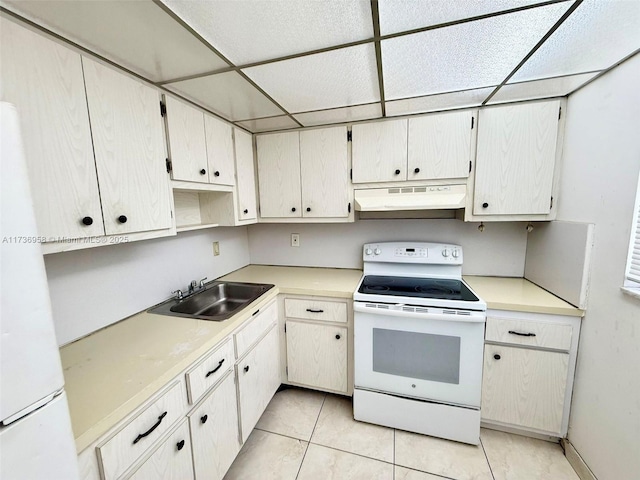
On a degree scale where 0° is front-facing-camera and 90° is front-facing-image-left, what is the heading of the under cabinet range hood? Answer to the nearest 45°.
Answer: approximately 0°

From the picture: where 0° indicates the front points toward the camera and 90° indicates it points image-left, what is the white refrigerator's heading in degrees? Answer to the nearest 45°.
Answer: approximately 315°

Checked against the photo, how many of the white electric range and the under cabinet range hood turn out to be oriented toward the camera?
2

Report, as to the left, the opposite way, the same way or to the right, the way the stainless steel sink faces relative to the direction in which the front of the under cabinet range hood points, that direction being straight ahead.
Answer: to the left

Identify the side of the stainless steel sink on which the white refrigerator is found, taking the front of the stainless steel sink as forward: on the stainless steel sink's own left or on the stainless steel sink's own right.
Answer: on the stainless steel sink's own right

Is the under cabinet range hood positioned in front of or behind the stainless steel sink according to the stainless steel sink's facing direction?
in front

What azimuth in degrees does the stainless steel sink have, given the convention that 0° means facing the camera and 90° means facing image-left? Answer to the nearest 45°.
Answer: approximately 315°

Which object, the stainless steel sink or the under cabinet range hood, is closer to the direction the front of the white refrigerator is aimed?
the under cabinet range hood

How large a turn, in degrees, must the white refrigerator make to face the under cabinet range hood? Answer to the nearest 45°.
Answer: approximately 45° to its left

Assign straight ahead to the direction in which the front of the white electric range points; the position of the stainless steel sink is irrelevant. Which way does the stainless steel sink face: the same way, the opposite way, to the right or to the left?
to the left

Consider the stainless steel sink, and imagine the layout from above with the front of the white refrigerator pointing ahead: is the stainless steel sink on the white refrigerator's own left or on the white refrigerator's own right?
on the white refrigerator's own left

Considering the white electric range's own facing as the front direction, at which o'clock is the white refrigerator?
The white refrigerator is roughly at 1 o'clock from the white electric range.

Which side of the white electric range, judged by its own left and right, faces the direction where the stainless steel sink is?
right
